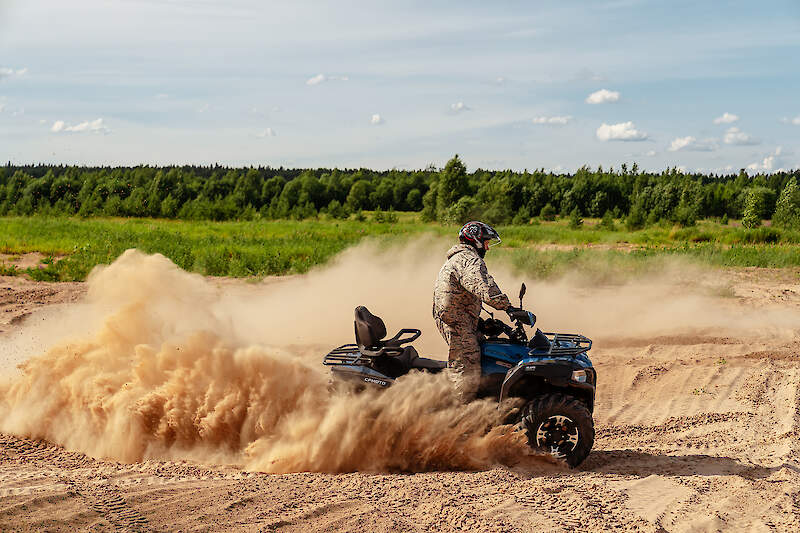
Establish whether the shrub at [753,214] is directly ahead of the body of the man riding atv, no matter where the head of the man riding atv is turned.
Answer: no

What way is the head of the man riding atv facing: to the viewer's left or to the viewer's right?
to the viewer's right

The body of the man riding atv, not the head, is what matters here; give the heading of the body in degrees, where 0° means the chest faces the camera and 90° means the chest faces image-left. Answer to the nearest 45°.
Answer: approximately 270°
